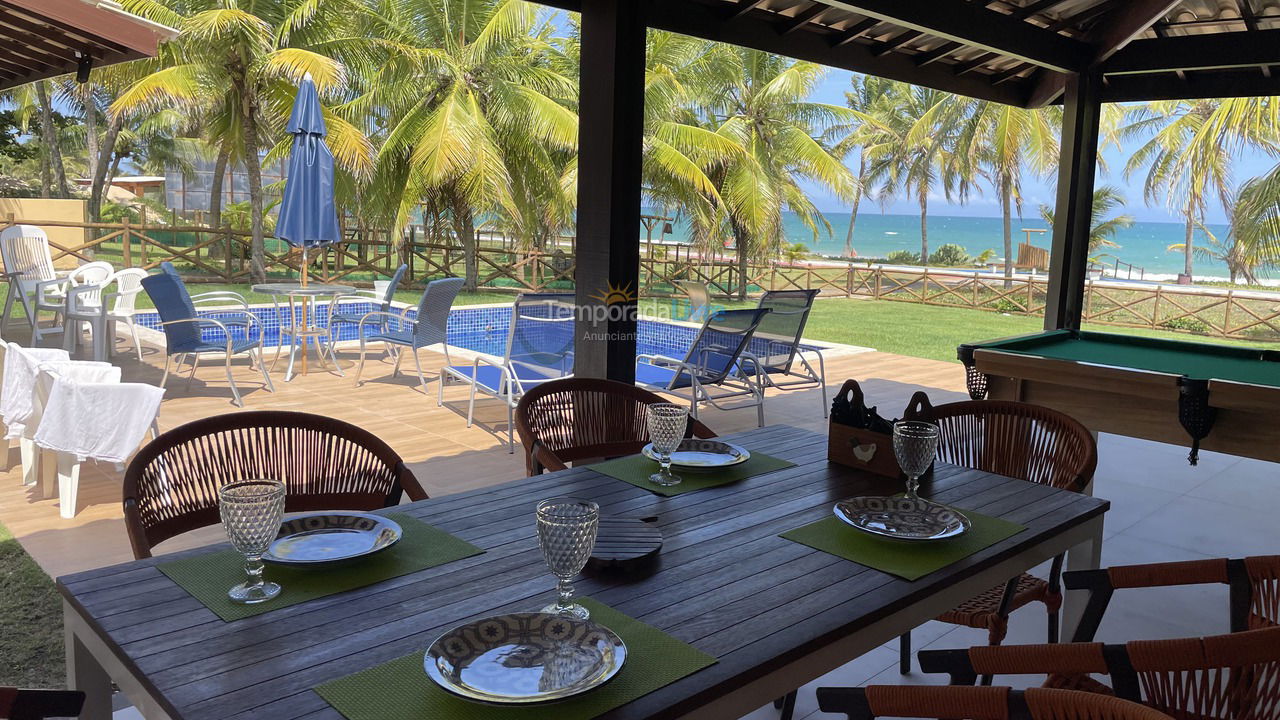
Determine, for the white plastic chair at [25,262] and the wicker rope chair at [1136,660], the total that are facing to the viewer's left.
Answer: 1

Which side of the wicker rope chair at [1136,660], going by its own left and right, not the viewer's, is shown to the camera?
left

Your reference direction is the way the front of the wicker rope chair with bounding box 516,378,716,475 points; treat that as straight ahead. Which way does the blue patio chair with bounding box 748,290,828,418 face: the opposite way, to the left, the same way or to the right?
the opposite way

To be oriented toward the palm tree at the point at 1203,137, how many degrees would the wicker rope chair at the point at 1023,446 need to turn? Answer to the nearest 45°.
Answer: approximately 135° to its right

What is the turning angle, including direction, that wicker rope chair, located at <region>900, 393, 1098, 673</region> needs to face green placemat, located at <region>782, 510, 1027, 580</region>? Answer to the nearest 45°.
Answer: approximately 45° to its left

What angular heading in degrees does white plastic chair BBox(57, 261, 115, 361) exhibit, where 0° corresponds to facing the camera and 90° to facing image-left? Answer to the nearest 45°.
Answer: approximately 45°

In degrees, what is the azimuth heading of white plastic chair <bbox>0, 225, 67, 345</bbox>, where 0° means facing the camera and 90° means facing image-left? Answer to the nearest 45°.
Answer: approximately 315°

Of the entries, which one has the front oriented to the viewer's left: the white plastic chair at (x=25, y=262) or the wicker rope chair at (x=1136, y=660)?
the wicker rope chair

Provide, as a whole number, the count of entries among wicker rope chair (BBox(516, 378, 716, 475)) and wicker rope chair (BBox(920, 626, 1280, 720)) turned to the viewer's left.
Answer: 1

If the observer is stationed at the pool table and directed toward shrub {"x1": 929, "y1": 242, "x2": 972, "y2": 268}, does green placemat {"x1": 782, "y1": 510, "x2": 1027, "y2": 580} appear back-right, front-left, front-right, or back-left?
back-left
